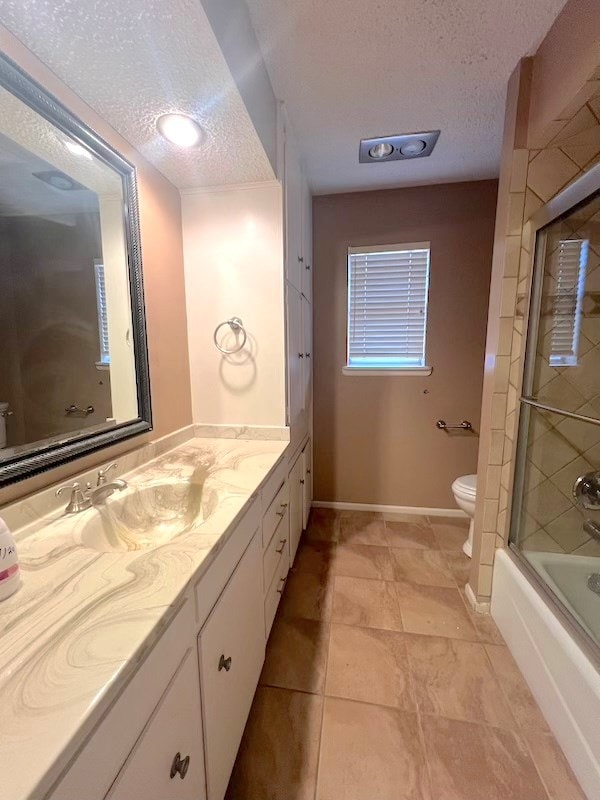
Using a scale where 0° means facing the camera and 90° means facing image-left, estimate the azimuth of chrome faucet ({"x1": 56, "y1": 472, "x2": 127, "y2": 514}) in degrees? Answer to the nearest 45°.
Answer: approximately 315°

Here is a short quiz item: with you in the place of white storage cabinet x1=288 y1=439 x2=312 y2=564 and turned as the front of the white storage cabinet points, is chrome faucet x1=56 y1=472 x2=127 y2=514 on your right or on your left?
on your right
